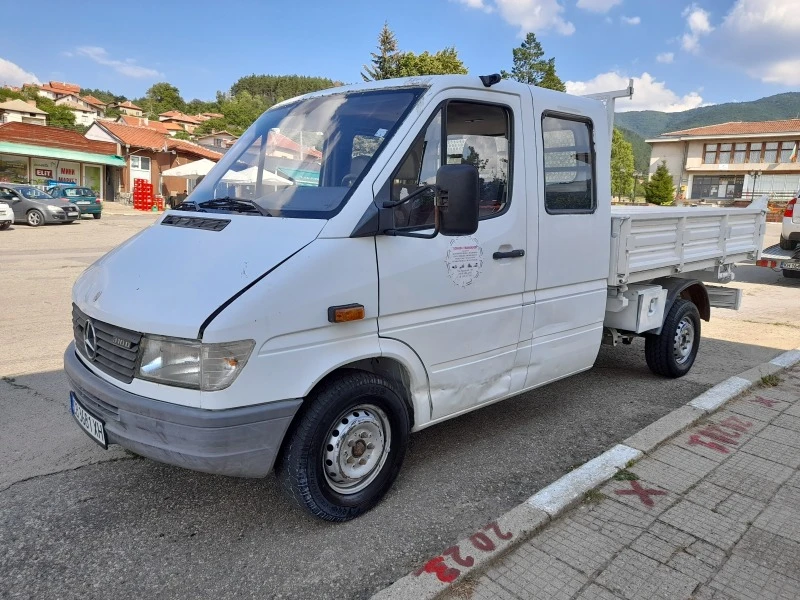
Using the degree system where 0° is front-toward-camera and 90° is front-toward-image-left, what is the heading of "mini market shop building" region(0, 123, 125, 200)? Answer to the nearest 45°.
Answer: approximately 315°

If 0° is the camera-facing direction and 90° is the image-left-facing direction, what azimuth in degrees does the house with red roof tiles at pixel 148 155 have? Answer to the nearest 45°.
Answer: approximately 315°

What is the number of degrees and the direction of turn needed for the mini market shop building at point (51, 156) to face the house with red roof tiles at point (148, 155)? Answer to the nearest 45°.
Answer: approximately 90° to its left

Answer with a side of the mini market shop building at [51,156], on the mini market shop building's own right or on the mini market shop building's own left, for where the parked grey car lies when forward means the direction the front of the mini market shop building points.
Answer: on the mini market shop building's own right

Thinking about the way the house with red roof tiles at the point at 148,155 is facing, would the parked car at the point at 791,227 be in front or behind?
in front

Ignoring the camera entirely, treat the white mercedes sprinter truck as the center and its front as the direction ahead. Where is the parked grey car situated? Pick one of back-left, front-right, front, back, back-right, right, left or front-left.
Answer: right

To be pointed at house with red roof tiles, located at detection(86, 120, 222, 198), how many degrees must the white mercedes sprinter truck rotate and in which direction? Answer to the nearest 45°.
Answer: approximately 90° to its right

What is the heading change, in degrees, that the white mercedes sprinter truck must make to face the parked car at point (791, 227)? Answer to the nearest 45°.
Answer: approximately 180°

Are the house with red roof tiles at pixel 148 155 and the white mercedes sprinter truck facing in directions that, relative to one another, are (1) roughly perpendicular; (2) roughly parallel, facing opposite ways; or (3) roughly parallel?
roughly perpendicular

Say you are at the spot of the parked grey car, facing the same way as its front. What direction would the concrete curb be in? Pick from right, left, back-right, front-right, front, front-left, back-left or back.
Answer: front-right

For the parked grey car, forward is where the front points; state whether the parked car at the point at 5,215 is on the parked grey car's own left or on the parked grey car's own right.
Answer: on the parked grey car's own right

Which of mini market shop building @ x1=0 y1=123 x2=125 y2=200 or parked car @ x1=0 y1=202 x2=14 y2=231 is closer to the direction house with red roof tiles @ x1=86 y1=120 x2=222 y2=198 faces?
the parked car

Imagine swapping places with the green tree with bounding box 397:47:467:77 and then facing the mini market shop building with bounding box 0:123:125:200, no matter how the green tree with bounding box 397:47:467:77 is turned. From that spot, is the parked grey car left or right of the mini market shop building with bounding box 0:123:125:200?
left

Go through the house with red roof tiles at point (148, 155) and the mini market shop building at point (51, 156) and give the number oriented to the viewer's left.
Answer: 0

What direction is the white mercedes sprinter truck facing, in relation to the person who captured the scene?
facing the viewer and to the left of the viewer
